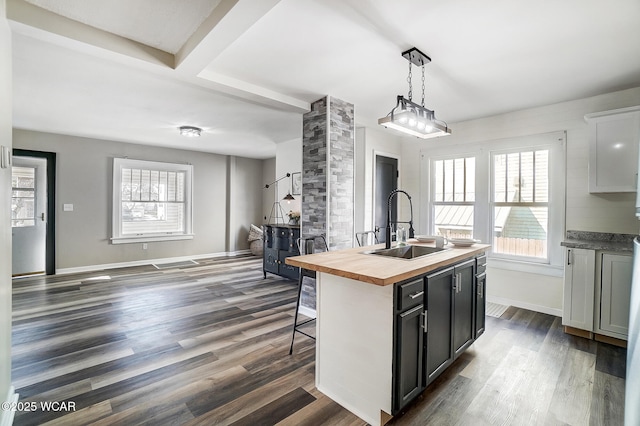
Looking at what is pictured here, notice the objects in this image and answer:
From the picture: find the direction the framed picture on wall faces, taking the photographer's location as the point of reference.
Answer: facing the viewer and to the left of the viewer

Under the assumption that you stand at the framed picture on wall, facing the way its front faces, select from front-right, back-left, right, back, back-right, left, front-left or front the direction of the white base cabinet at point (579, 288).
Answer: left

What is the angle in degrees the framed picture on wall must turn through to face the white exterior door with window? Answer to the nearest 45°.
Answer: approximately 45° to its right

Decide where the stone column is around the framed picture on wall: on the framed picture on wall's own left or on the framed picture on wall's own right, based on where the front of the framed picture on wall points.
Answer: on the framed picture on wall's own left

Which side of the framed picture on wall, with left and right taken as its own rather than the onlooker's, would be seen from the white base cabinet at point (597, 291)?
left

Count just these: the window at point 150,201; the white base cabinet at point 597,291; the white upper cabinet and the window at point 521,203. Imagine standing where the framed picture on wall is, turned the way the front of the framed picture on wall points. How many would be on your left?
3

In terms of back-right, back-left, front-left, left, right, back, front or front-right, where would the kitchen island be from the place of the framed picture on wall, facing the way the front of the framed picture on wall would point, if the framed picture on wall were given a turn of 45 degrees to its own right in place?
left

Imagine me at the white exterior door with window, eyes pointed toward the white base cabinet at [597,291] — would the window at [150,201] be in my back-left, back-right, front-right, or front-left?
front-left

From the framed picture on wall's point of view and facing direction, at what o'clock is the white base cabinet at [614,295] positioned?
The white base cabinet is roughly at 9 o'clock from the framed picture on wall.

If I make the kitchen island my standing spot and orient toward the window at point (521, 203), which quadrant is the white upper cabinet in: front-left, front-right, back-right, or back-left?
front-right

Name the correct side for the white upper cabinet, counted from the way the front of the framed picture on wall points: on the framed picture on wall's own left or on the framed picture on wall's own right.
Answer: on the framed picture on wall's own left

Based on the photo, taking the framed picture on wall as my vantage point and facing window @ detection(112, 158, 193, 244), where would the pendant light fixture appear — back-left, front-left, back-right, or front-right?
back-left

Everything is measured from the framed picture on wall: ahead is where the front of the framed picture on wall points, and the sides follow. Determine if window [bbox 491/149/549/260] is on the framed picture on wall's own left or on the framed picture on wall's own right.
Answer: on the framed picture on wall's own left

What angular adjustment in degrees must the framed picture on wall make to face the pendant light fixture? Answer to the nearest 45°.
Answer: approximately 45° to its left

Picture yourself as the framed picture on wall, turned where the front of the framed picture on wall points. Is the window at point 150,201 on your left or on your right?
on your right

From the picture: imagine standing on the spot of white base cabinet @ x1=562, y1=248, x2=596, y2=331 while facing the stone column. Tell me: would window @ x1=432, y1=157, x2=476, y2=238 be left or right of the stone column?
right

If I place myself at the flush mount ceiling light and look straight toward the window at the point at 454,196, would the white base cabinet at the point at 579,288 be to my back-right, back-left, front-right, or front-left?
front-right
